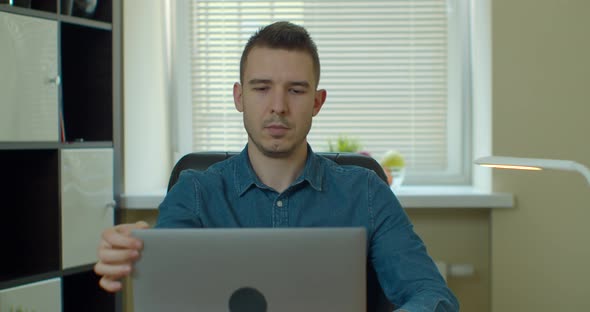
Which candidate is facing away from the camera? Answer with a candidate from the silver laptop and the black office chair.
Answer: the silver laptop

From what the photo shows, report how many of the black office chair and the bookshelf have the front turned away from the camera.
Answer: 0

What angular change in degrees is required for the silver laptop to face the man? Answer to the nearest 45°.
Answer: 0° — it already faces them

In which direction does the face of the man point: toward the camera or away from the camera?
toward the camera

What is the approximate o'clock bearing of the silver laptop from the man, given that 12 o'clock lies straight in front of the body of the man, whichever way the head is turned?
The silver laptop is roughly at 12 o'clock from the man.

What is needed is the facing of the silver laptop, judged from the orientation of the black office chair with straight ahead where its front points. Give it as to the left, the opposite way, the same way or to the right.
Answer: the opposite way

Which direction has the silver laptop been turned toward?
away from the camera

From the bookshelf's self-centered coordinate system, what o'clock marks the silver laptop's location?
The silver laptop is roughly at 1 o'clock from the bookshelf.

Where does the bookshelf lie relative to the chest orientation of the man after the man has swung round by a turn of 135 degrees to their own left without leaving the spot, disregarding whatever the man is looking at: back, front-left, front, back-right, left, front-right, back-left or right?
left

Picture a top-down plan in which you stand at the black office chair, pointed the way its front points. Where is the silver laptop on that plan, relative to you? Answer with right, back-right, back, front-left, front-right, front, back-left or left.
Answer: front

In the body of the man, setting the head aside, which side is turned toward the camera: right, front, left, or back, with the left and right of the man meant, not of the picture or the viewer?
front

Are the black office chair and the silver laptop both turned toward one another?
yes

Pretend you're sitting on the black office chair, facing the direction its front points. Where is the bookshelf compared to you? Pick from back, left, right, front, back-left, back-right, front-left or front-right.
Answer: back-right

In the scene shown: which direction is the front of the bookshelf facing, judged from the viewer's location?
facing the viewer and to the right of the viewer

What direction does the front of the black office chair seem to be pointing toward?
toward the camera

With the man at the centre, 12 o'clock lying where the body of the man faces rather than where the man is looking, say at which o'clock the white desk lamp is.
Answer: The white desk lamp is roughly at 10 o'clock from the man.
